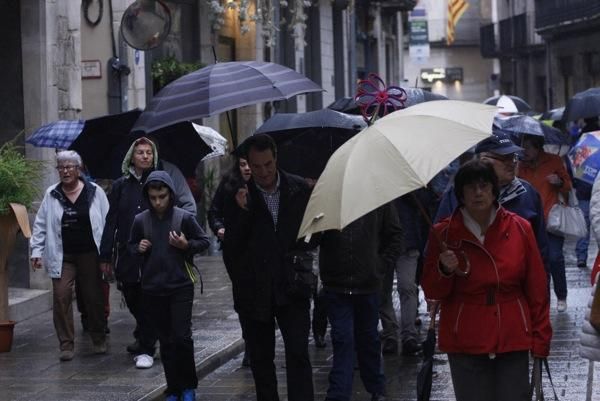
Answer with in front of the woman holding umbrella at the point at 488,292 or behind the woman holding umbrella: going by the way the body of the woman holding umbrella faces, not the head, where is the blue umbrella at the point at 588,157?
behind

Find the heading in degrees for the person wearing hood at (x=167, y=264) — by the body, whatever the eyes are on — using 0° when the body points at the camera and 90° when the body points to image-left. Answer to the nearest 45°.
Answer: approximately 0°

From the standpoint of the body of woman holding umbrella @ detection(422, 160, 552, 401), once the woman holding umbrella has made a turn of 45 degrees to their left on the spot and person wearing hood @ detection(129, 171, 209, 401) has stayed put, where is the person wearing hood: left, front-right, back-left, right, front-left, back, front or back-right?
back

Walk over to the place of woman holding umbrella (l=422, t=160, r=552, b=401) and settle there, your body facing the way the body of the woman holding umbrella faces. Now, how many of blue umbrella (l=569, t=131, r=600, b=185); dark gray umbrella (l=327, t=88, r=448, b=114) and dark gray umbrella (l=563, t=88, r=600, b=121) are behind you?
3

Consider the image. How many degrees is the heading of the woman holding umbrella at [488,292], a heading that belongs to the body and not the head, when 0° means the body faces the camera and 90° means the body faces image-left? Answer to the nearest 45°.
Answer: approximately 0°

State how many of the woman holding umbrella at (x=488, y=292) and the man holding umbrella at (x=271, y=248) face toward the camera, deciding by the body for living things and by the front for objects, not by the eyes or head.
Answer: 2
